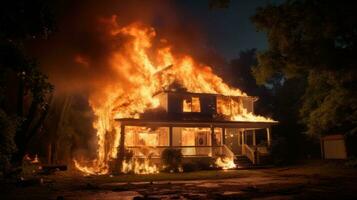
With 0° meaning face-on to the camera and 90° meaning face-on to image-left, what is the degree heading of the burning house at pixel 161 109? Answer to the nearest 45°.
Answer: approximately 0°

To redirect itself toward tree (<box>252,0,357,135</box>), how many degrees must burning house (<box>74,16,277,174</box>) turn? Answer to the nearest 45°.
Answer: approximately 45° to its left

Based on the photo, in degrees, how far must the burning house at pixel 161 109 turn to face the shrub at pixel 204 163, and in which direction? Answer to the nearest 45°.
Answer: approximately 45° to its left

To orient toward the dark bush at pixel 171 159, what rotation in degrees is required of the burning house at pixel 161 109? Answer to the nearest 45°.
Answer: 0° — it already faces it

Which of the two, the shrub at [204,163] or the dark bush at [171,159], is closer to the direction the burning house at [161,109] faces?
the dark bush
